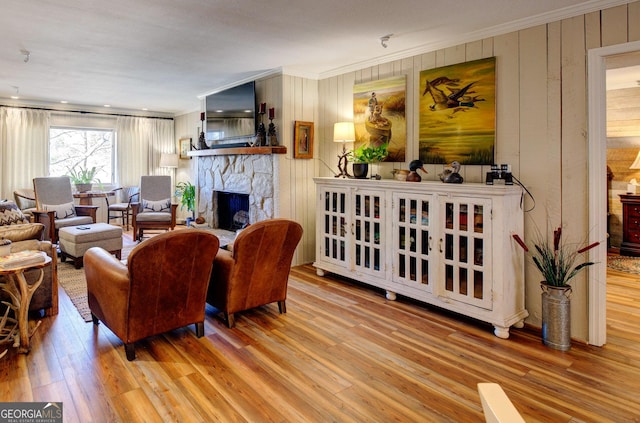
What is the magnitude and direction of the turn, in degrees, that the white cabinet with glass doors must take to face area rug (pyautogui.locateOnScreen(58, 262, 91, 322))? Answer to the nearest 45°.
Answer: approximately 45° to its right

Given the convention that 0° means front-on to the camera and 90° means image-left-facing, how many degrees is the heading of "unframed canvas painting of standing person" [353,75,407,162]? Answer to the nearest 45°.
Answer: approximately 45°

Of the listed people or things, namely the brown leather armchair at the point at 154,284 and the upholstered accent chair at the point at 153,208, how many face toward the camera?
1

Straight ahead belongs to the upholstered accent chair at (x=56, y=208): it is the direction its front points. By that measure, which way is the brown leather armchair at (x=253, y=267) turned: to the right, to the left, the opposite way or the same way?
the opposite way

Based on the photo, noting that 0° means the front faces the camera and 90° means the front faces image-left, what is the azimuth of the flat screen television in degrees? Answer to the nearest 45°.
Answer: approximately 45°

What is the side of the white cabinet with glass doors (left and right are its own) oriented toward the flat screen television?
right

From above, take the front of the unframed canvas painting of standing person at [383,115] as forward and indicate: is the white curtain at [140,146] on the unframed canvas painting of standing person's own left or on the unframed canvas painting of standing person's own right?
on the unframed canvas painting of standing person's own right

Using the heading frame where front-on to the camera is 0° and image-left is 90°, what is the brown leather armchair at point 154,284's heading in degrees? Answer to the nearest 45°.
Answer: approximately 135°

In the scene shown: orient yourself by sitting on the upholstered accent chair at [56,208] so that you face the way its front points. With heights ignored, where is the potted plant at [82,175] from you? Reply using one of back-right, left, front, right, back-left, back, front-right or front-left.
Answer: back-left
